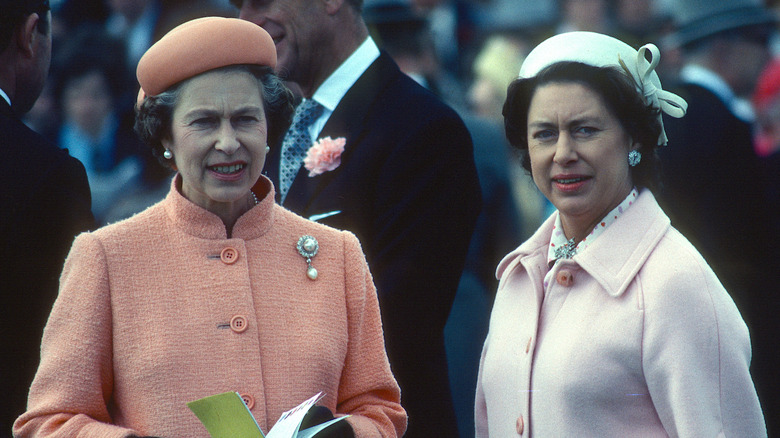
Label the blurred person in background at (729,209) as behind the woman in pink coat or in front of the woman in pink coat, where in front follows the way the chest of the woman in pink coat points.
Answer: behind

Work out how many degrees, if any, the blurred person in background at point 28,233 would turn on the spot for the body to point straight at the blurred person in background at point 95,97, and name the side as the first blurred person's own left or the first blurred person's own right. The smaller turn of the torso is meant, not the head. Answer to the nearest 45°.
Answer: approximately 45° to the first blurred person's own left

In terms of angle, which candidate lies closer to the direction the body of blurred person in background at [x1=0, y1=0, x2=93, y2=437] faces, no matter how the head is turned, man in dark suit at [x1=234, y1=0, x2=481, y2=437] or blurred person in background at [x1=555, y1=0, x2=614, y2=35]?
the blurred person in background

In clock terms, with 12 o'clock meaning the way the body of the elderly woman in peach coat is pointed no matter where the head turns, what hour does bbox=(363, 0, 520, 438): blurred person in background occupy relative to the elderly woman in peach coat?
The blurred person in background is roughly at 7 o'clock from the elderly woman in peach coat.

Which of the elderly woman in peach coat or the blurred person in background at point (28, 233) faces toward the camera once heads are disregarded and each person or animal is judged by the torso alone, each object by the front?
the elderly woman in peach coat

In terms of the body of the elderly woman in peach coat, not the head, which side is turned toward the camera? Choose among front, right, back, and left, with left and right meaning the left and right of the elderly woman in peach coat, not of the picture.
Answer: front

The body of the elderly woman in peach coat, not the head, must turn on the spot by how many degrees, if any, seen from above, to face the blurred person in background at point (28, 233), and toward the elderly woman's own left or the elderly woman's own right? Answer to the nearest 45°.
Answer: approximately 135° to the elderly woman's own right

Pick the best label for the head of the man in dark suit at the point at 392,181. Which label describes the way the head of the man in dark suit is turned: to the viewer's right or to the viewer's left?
to the viewer's left

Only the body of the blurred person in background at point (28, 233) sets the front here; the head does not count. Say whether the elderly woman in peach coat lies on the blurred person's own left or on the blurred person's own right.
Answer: on the blurred person's own right

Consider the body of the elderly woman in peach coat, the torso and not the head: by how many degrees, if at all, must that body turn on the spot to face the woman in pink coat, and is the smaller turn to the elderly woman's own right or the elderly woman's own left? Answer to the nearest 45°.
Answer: approximately 90° to the elderly woman's own left

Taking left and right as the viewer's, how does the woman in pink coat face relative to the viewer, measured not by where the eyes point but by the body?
facing the viewer and to the left of the viewer

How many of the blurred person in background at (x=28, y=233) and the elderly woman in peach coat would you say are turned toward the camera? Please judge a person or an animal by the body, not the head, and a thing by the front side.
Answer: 1

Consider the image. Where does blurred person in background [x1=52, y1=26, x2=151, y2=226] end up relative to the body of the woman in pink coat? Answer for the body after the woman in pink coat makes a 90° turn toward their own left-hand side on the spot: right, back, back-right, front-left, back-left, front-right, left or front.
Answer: back
